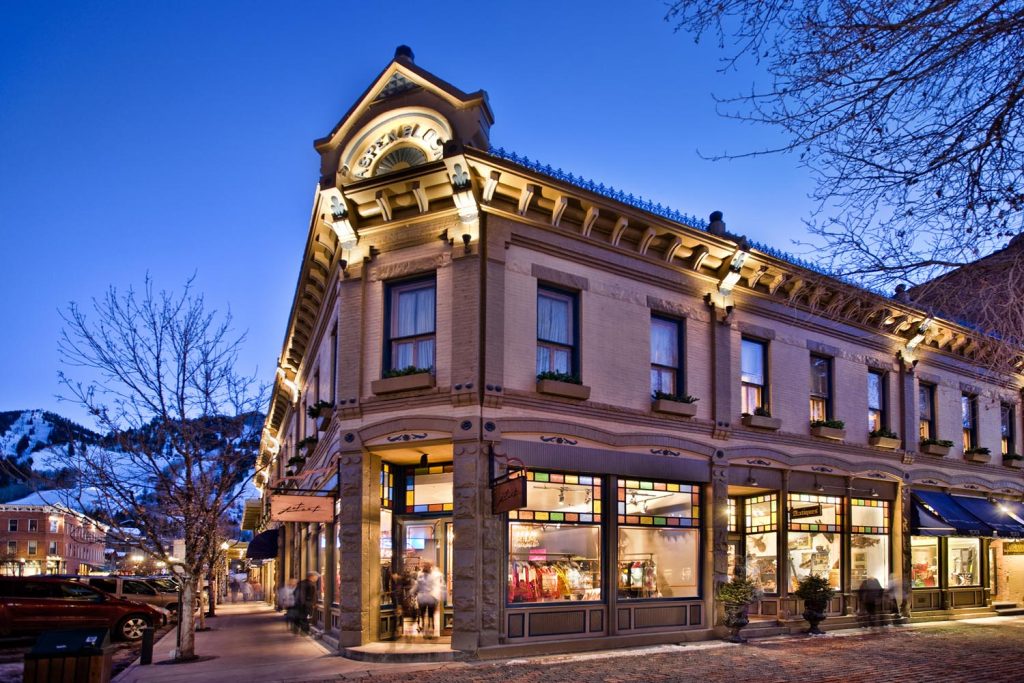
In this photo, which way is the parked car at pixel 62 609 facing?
to the viewer's right

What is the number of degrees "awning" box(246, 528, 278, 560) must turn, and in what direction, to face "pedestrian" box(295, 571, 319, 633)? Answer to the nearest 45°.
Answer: approximately 90° to its left

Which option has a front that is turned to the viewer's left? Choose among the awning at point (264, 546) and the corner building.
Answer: the awning

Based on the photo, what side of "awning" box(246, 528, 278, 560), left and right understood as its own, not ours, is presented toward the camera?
left

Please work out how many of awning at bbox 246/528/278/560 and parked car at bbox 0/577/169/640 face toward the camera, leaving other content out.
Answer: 0

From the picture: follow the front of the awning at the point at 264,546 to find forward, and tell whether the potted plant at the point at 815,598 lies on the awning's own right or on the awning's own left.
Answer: on the awning's own left
